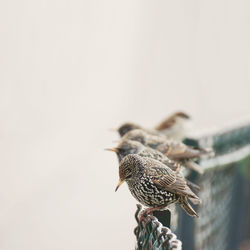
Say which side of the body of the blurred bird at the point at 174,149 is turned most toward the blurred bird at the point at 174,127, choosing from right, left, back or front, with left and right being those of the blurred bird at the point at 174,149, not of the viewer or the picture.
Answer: right

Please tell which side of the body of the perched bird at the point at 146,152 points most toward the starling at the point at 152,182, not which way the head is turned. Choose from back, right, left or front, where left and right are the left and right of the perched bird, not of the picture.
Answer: left

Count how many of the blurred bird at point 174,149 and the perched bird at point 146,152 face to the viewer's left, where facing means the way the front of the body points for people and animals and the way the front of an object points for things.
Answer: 2

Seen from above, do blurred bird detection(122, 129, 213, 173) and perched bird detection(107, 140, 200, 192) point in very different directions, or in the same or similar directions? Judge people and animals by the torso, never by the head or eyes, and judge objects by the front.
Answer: same or similar directions

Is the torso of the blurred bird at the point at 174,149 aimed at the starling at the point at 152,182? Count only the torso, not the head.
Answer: no

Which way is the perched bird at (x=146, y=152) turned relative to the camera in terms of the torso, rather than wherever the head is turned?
to the viewer's left

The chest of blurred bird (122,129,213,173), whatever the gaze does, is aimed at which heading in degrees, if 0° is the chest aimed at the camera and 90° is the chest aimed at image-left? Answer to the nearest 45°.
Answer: approximately 90°
